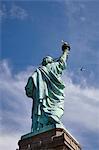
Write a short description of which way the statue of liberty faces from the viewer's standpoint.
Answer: facing away from the viewer
